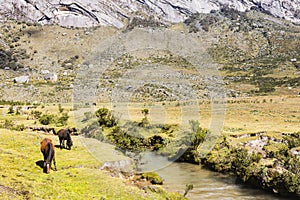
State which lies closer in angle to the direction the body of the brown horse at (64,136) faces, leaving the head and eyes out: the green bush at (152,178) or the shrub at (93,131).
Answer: the green bush

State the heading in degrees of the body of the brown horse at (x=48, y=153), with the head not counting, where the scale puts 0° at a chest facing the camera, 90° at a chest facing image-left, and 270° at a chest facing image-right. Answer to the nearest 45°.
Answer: approximately 0°

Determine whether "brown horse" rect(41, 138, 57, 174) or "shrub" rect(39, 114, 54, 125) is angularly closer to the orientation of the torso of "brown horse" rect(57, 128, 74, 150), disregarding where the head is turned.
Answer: the brown horse

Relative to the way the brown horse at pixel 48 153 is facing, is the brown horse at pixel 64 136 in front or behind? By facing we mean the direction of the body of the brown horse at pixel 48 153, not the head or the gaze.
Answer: behind

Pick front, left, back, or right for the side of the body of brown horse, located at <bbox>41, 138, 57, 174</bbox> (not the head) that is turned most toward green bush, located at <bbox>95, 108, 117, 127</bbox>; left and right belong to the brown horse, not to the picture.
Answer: back

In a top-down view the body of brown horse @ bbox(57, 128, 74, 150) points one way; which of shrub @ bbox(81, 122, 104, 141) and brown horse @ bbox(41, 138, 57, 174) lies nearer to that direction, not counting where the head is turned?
the brown horse

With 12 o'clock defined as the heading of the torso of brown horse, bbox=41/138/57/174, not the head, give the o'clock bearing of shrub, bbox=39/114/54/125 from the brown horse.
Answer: The shrub is roughly at 6 o'clock from the brown horse.
